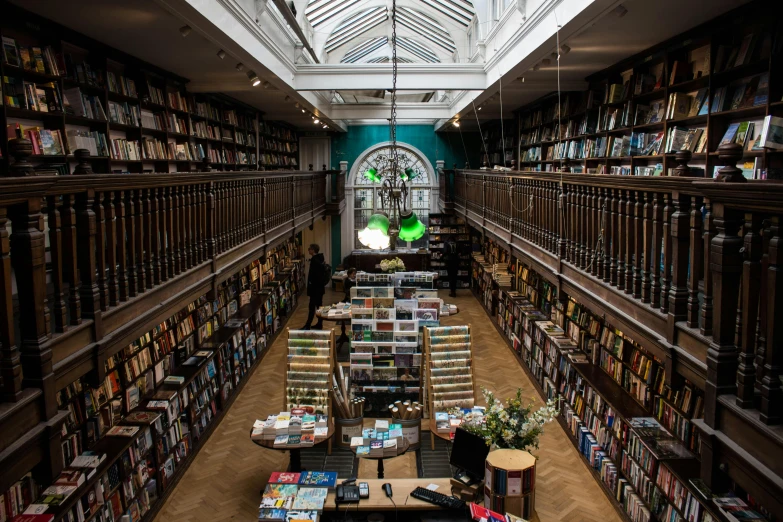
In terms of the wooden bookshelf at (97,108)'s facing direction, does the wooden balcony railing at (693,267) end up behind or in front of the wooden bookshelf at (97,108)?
in front

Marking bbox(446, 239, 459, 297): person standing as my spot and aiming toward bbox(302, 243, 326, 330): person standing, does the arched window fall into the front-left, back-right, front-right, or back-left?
back-right

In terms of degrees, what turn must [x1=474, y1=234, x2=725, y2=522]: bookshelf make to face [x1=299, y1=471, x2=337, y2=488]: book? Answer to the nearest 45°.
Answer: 0° — it already faces it

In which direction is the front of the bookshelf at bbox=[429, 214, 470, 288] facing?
toward the camera

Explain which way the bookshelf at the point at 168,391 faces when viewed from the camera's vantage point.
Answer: facing the viewer and to the right of the viewer

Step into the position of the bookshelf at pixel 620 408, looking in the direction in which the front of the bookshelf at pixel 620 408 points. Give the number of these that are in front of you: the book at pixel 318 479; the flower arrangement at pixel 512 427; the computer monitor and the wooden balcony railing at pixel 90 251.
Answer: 4

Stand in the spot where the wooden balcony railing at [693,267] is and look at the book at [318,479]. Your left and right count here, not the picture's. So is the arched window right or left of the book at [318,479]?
right

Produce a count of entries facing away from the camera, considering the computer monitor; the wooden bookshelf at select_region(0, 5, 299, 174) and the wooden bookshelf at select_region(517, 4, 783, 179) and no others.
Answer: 0

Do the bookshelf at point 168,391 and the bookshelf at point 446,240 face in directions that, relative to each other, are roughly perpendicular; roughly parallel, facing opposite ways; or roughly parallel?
roughly perpendicular

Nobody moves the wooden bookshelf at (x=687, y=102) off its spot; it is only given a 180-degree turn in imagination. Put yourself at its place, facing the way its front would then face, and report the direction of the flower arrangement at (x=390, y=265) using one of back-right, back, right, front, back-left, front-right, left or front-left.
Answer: left

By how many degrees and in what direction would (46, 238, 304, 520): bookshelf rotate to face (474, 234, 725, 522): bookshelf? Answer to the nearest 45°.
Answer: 0° — it already faces it

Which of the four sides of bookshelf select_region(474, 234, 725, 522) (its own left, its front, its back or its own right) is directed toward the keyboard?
left

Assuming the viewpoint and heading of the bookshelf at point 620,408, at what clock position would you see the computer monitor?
The computer monitor is roughly at 12 o'clock from the bookshelf.

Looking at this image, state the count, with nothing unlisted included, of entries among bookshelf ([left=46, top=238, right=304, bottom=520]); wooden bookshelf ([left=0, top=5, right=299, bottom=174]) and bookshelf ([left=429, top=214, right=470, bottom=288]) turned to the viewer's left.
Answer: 0

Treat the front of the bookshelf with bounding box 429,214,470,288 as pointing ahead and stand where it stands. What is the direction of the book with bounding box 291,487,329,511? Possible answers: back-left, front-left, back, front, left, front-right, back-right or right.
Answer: front

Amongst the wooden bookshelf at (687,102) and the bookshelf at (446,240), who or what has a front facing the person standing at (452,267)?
the bookshelf

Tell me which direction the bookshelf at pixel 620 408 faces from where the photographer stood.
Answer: facing the viewer and to the left of the viewer
